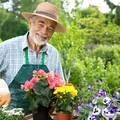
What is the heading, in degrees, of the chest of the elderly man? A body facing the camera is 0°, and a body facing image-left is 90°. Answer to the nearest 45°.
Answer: approximately 315°

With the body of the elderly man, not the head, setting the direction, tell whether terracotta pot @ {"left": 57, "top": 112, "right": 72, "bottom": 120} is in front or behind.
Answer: in front

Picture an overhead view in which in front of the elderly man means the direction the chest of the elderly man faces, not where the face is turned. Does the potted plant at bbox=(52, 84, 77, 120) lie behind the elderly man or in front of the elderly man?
in front
